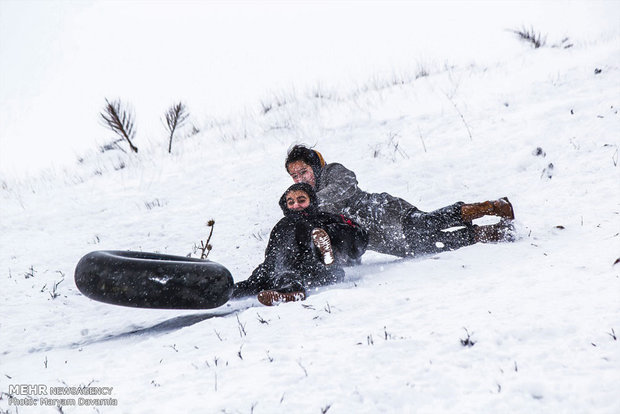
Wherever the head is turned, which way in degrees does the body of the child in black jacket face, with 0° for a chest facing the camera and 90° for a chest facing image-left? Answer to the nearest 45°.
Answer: approximately 0°
